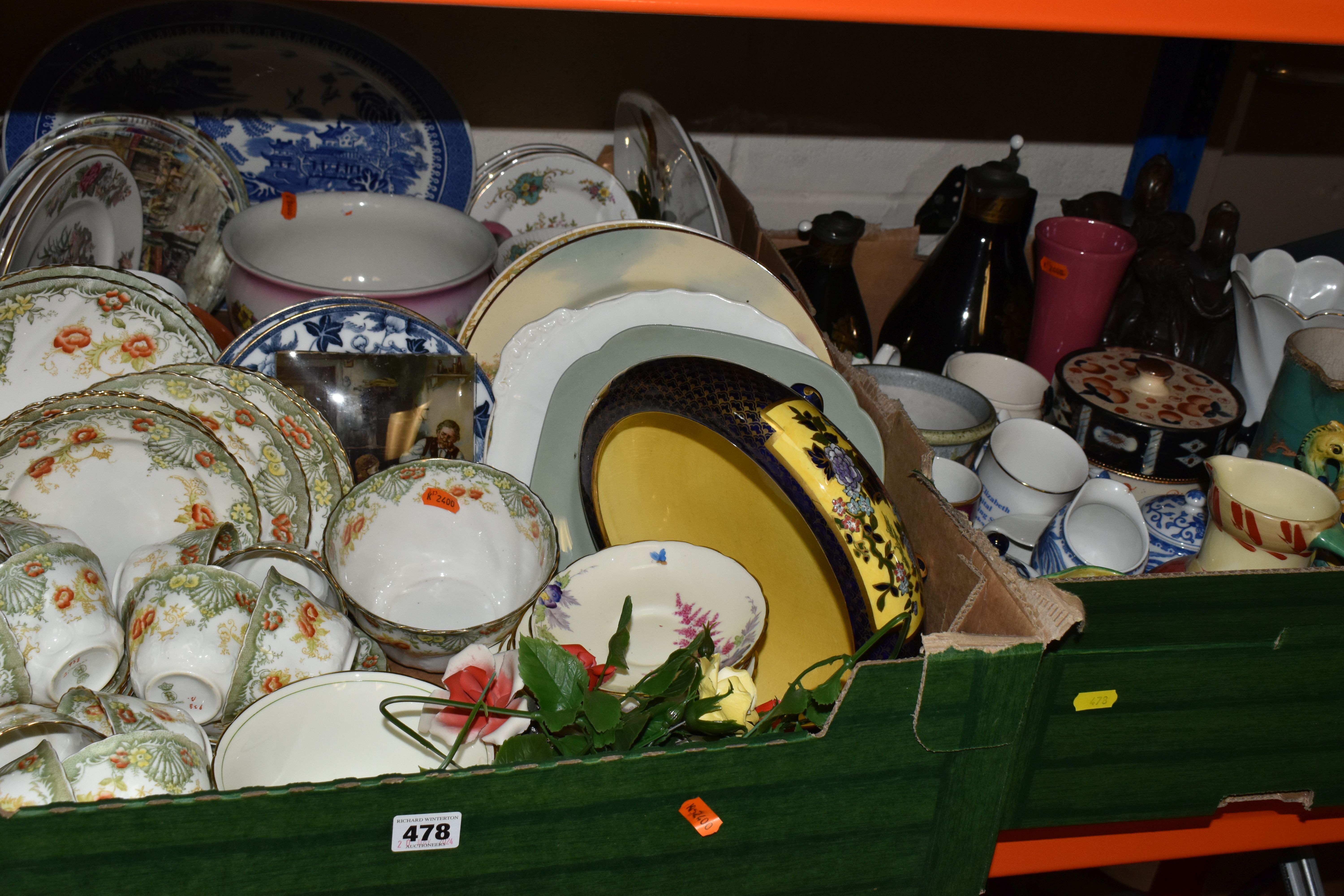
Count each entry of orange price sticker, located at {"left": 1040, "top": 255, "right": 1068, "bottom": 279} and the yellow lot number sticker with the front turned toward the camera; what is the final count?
2

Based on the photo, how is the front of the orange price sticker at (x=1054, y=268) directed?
toward the camera

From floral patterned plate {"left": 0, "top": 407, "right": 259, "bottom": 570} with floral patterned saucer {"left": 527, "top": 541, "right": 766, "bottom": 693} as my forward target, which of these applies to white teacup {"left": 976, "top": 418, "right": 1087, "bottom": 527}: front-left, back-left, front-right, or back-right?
front-left

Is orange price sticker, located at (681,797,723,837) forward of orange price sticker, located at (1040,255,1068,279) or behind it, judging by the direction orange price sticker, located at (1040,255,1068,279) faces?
forward

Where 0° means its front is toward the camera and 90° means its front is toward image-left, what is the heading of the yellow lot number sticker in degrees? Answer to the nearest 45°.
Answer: approximately 0°
